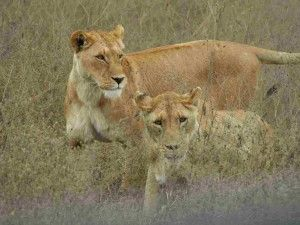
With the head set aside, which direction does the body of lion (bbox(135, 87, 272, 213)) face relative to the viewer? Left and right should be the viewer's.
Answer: facing the viewer and to the left of the viewer
